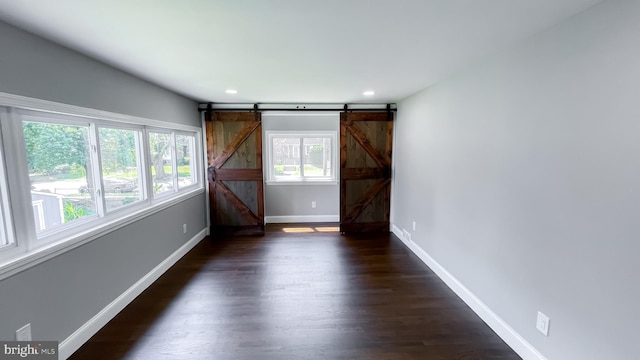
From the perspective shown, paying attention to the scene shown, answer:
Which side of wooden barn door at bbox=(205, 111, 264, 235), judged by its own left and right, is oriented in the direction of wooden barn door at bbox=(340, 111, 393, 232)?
left

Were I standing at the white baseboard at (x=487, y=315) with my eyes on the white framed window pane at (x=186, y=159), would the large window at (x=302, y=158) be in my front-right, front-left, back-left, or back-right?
front-right

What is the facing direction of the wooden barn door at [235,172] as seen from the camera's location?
facing the viewer

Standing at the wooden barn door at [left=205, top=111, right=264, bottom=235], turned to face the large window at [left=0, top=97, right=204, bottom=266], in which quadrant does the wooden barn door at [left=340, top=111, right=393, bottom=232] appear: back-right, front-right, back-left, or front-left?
back-left

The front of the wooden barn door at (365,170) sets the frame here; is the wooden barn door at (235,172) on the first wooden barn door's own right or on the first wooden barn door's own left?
on the first wooden barn door's own right

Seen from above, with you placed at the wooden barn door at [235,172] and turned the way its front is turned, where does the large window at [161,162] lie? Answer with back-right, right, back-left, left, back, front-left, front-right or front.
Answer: front-right

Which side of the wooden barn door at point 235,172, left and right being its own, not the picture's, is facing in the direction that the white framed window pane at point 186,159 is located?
front

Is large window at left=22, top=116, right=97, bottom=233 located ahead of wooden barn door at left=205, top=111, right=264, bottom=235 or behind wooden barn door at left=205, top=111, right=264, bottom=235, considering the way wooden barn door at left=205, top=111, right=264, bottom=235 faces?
ahead

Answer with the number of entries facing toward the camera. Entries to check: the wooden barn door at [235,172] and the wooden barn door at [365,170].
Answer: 2

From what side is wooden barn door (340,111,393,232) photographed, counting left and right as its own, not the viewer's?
front

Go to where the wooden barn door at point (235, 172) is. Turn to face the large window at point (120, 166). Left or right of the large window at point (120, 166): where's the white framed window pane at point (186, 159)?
right

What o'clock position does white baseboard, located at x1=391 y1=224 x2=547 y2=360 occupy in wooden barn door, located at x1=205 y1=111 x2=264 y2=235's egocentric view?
The white baseboard is roughly at 11 o'clock from the wooden barn door.

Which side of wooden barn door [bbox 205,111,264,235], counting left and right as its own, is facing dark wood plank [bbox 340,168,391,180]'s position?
left

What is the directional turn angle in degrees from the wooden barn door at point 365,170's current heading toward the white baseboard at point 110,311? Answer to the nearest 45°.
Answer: approximately 45° to its right
